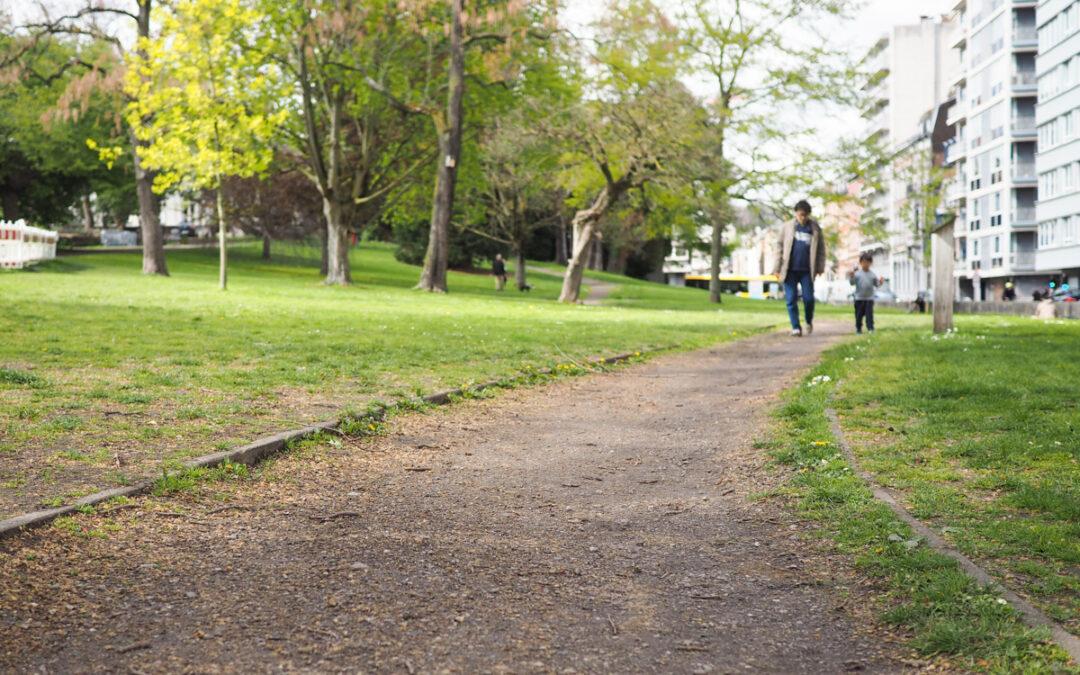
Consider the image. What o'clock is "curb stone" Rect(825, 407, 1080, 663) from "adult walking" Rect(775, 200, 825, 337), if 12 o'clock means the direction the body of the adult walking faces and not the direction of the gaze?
The curb stone is roughly at 12 o'clock from the adult walking.

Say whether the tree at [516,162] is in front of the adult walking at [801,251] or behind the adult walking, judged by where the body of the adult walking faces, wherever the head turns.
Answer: behind

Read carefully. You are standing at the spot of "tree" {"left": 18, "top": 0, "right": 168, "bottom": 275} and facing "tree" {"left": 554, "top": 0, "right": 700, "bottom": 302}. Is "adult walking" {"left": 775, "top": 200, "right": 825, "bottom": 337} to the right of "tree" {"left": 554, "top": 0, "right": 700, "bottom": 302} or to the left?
right

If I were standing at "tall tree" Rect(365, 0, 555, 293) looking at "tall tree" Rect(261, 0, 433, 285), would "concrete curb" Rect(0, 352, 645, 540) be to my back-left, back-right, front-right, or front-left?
back-left

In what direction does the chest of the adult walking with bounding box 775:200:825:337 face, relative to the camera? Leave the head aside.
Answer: toward the camera

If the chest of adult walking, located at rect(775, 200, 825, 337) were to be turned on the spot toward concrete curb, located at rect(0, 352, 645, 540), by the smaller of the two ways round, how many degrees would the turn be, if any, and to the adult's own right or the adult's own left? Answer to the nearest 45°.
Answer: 0° — they already face it
